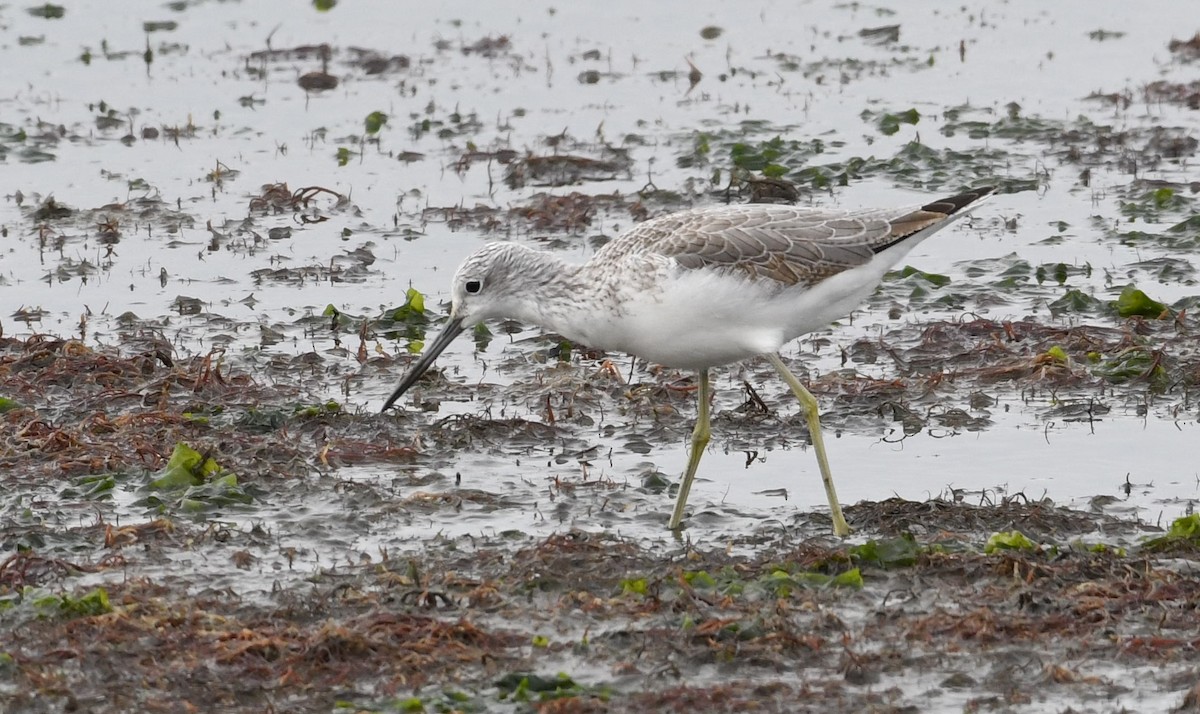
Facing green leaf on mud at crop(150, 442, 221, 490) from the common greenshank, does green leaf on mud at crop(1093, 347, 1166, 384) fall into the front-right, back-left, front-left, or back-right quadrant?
back-right

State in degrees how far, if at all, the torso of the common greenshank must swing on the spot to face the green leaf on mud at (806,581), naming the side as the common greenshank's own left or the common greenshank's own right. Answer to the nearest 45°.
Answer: approximately 90° to the common greenshank's own left

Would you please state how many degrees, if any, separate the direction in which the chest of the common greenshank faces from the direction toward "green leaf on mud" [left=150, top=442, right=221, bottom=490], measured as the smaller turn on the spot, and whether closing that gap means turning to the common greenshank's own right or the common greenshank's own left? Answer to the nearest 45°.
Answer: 0° — it already faces it

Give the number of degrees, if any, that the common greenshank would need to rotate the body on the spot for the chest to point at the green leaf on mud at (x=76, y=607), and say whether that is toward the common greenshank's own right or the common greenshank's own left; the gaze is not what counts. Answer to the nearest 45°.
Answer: approximately 45° to the common greenshank's own left

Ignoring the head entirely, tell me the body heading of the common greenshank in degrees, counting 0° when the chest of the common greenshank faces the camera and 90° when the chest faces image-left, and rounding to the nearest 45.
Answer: approximately 90°

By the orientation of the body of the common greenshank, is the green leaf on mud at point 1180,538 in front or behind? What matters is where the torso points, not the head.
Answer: behind

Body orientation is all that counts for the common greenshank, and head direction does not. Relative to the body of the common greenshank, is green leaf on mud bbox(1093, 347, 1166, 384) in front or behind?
behind

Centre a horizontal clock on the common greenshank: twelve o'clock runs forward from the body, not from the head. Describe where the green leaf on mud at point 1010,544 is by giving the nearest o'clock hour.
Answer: The green leaf on mud is roughly at 7 o'clock from the common greenshank.

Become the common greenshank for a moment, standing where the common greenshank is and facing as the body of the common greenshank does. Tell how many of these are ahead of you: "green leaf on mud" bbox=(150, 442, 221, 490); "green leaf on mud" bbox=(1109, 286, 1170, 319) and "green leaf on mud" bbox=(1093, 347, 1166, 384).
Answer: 1

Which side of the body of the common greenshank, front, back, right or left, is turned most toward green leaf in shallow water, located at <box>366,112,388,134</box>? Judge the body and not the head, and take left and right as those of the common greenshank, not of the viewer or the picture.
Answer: right

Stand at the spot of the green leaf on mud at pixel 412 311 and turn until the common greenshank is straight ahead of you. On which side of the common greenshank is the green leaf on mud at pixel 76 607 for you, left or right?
right

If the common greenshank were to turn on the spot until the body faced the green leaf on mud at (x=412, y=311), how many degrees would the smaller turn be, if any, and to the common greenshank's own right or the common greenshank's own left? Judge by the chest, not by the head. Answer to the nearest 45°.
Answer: approximately 45° to the common greenshank's own right

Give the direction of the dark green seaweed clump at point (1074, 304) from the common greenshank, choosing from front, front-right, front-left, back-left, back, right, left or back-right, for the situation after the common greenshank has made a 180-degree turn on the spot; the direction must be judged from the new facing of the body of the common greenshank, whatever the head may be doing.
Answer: front-left
